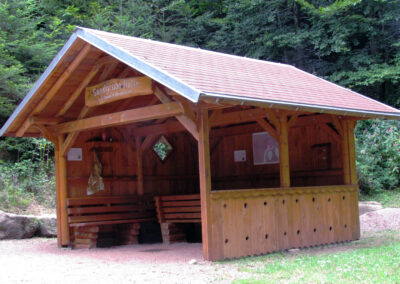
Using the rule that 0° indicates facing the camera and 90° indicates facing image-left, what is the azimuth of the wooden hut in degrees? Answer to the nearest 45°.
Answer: approximately 45°
